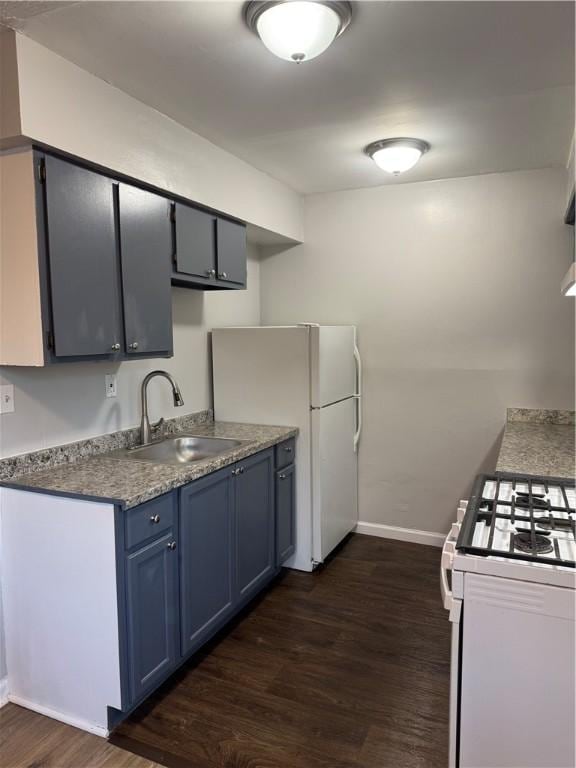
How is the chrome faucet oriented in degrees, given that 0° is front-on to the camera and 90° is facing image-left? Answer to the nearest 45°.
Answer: approximately 315°

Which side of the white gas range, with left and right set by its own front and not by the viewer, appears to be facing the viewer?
left

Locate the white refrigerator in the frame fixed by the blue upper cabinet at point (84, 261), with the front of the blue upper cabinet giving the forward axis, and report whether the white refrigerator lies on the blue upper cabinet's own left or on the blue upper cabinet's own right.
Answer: on the blue upper cabinet's own left

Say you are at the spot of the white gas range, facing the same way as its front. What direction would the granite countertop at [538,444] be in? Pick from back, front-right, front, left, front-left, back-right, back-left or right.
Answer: right

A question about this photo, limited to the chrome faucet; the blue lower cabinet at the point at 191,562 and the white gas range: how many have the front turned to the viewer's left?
1

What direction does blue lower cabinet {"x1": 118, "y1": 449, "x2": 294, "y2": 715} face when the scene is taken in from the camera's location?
facing the viewer and to the right of the viewer

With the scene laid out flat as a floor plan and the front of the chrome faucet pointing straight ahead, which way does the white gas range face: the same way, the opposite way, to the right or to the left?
the opposite way

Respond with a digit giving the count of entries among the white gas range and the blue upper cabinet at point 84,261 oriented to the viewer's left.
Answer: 1

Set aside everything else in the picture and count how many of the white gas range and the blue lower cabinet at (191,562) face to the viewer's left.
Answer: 1

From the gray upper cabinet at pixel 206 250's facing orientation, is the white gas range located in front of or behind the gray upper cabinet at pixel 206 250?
in front

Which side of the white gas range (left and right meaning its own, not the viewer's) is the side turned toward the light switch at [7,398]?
front
